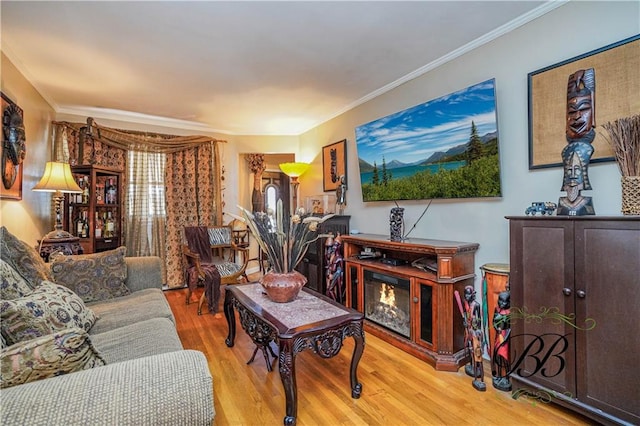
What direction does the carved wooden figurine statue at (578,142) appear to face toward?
toward the camera

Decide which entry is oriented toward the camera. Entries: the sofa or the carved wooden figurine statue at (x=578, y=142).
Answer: the carved wooden figurine statue

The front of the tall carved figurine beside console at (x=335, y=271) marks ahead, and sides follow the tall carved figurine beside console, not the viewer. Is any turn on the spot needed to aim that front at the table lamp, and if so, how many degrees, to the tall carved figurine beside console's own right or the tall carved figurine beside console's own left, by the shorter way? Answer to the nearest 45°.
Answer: approximately 45° to the tall carved figurine beside console's own right

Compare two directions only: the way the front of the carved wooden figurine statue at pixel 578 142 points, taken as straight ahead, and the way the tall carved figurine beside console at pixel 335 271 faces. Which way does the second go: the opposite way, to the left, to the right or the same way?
the same way

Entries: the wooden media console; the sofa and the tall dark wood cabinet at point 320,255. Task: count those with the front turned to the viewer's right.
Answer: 1

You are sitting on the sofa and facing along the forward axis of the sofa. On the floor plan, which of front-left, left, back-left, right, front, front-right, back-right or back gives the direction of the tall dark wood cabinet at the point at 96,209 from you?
left

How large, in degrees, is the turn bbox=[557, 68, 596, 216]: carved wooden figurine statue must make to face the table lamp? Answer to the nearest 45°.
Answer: approximately 45° to its right

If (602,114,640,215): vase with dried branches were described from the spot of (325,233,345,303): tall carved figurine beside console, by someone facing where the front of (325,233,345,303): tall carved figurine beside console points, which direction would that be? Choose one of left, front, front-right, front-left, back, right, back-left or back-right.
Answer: left

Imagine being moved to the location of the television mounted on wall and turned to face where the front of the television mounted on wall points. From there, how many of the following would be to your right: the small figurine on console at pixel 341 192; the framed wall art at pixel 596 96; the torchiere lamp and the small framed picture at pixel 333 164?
3

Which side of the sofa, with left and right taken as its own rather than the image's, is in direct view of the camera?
right

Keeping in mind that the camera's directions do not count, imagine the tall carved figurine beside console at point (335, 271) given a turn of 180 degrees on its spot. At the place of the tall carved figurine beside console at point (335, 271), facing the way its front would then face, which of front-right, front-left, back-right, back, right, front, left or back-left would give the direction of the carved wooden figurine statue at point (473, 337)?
right

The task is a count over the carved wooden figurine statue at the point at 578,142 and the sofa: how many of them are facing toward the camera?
1

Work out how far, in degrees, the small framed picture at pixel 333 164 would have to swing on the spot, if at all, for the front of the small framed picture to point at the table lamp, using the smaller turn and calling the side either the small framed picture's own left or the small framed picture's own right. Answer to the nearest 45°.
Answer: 0° — it already faces it
